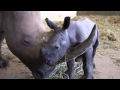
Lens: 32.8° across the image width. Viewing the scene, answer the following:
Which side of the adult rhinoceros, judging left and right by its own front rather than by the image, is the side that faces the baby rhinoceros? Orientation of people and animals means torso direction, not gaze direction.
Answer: front

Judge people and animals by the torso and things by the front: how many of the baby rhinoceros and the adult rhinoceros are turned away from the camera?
0

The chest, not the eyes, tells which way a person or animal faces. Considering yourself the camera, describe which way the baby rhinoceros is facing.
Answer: facing the viewer and to the left of the viewer

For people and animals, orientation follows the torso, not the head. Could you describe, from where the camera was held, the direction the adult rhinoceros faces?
facing the viewer and to the right of the viewer
